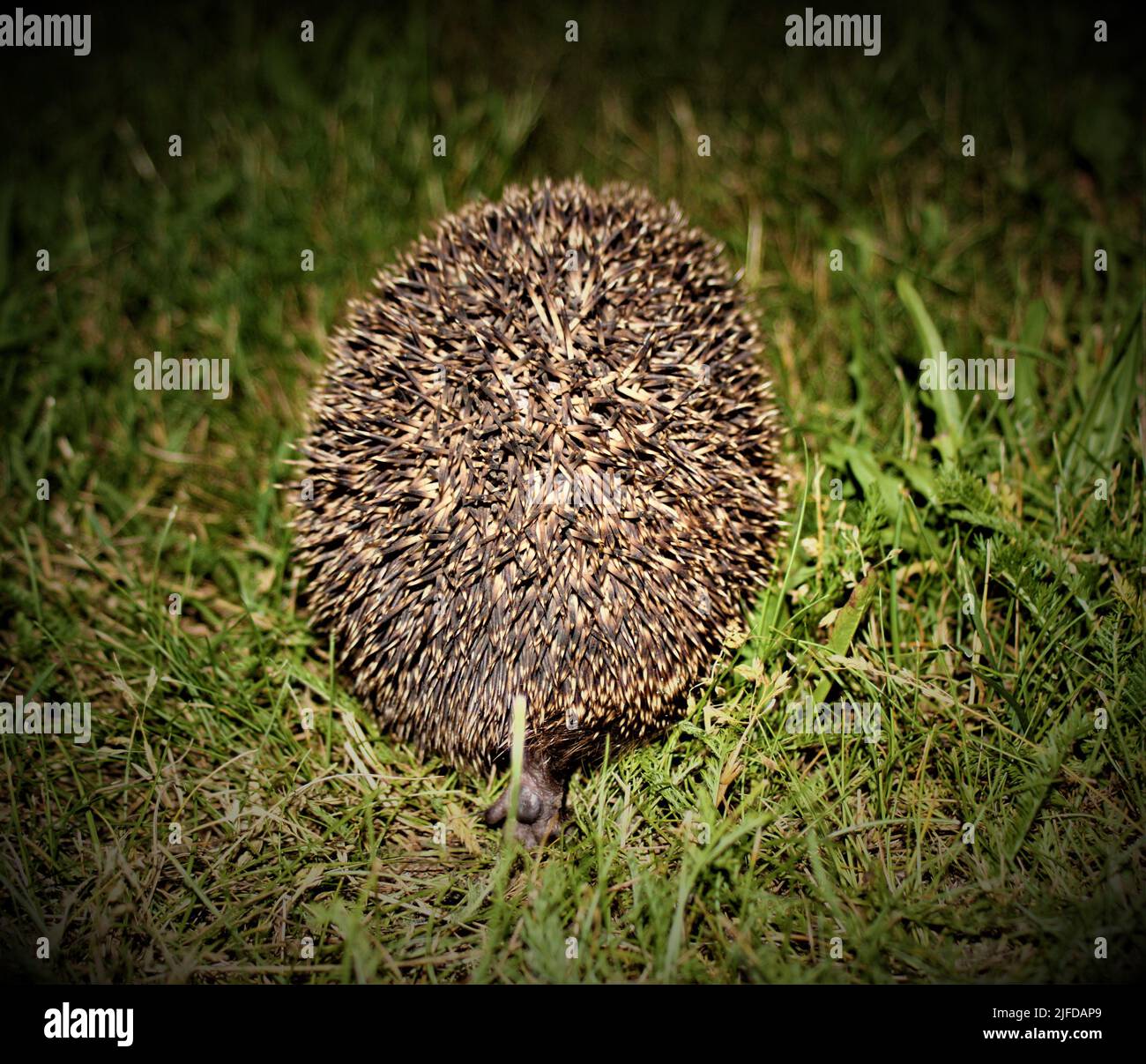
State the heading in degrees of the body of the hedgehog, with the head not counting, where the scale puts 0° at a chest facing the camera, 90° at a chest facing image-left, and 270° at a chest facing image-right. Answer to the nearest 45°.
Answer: approximately 180°
